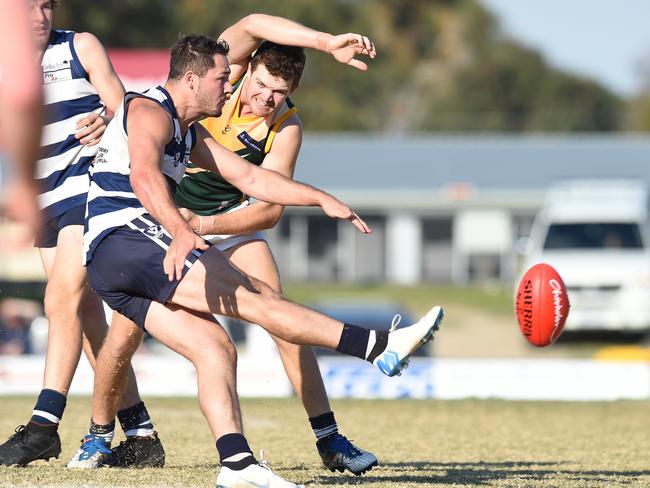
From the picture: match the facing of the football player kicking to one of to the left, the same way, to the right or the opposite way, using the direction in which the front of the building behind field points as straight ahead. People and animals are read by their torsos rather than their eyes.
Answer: to the left

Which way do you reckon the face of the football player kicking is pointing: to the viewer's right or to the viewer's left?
to the viewer's right

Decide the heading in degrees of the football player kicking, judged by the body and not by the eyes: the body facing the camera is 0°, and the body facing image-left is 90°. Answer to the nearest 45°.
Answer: approximately 270°

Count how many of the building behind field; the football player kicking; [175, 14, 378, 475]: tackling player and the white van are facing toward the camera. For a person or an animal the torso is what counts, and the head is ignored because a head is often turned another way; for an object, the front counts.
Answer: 3

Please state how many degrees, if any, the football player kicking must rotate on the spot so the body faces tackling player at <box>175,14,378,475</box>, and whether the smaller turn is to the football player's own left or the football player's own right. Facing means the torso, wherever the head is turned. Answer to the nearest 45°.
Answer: approximately 90° to the football player's own left

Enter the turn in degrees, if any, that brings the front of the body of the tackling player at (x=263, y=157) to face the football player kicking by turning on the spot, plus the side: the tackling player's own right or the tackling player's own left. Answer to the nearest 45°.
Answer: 0° — they already face them

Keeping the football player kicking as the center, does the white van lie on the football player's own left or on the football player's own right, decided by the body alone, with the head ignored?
on the football player's own left

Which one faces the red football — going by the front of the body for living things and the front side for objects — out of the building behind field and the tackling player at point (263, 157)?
the building behind field
